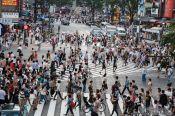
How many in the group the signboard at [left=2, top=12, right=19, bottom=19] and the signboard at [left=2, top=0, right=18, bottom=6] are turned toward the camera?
2

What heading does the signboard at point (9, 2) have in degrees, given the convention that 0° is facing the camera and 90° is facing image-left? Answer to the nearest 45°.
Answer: approximately 0°

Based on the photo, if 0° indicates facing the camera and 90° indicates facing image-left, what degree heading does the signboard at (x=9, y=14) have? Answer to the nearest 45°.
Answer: approximately 0°
